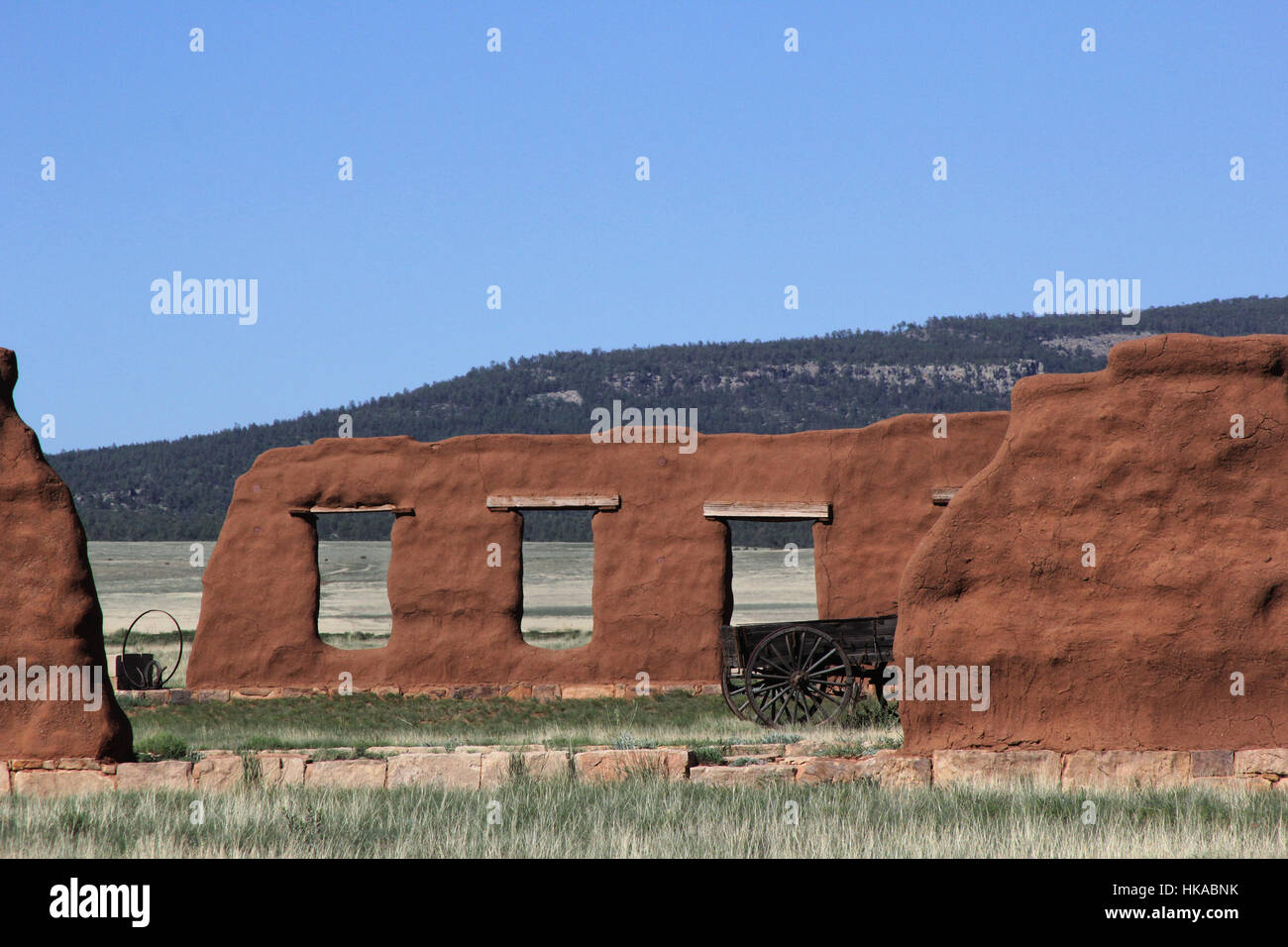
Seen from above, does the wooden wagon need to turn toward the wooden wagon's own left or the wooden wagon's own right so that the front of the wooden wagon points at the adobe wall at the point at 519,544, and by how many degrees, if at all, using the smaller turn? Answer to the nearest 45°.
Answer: approximately 135° to the wooden wagon's own left

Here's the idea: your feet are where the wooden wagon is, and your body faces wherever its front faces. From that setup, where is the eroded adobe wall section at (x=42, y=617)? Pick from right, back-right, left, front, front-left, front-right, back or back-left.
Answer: back-right

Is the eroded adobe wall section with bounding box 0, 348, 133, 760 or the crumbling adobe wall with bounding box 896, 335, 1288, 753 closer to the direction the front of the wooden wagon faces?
the crumbling adobe wall

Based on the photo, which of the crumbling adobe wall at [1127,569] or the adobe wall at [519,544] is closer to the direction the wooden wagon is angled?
the crumbling adobe wall

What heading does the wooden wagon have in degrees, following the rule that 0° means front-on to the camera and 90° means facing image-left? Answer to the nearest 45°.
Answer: approximately 270°
